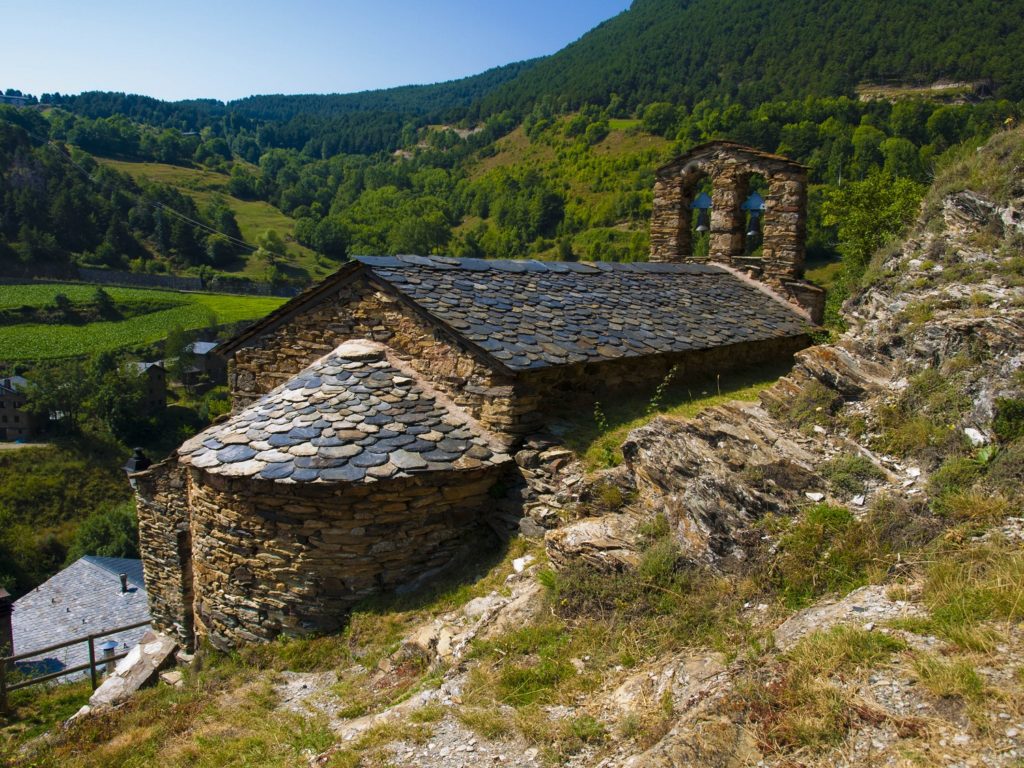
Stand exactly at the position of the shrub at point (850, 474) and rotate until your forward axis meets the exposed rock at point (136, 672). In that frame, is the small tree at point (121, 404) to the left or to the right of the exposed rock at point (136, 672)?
right

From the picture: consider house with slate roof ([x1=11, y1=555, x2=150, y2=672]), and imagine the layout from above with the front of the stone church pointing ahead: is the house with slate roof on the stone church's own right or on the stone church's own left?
on the stone church's own left

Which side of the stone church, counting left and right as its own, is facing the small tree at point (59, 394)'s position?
left

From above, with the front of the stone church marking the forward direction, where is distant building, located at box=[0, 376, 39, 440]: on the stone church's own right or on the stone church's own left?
on the stone church's own left

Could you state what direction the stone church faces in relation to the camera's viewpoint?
facing away from the viewer and to the right of the viewer

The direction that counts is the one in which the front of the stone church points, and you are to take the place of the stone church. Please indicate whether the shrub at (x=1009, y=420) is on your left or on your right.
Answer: on your right

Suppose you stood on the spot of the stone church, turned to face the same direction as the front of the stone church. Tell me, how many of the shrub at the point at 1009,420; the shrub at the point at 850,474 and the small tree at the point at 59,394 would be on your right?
2

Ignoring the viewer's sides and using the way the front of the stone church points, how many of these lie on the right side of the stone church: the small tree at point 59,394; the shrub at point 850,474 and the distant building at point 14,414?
1

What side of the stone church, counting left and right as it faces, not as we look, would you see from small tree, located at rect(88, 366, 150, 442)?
left
